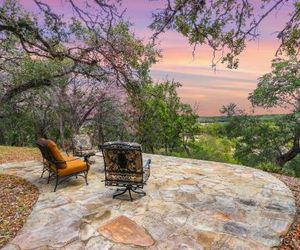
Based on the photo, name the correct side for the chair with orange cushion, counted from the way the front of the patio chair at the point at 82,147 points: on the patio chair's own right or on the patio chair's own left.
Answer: on the patio chair's own right

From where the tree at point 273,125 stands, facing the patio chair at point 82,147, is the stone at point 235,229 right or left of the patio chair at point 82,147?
left

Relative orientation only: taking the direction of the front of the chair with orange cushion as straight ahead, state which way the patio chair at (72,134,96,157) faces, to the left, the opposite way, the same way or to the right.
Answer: to the right

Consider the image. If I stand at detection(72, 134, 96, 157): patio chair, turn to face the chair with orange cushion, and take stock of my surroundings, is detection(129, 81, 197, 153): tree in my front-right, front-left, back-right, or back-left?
back-left
